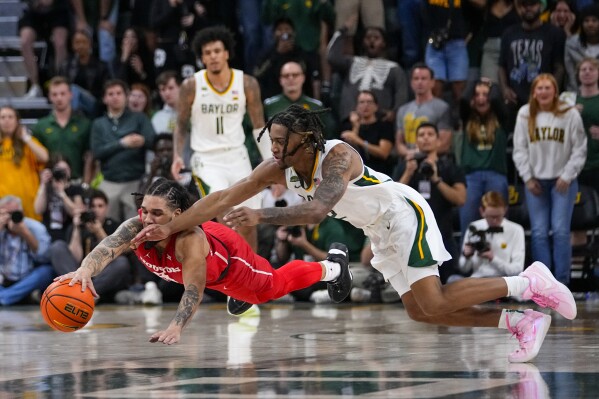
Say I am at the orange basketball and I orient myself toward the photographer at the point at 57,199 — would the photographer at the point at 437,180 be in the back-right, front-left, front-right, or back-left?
front-right

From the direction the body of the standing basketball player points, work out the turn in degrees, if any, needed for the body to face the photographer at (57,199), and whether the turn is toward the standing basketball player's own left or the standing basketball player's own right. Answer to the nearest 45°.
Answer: approximately 135° to the standing basketball player's own right

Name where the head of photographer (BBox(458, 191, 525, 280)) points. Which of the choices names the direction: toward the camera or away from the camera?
toward the camera

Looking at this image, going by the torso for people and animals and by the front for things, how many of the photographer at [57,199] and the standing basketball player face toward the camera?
2

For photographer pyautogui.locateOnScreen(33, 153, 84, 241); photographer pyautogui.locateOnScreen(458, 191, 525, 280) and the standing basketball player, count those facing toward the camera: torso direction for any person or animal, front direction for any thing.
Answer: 3

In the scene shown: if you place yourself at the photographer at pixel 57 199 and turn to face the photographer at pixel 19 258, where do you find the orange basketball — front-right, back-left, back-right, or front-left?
front-left

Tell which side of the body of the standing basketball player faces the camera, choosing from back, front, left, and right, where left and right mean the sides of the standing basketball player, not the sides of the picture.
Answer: front

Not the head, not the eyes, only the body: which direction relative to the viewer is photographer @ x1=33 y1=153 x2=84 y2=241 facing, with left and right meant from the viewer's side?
facing the viewer

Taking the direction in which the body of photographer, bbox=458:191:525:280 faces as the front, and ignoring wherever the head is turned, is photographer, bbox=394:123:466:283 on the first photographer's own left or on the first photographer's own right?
on the first photographer's own right

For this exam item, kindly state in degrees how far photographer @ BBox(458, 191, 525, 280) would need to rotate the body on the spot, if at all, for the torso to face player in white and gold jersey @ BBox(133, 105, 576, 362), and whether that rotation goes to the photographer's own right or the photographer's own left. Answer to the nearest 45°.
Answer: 0° — they already face them

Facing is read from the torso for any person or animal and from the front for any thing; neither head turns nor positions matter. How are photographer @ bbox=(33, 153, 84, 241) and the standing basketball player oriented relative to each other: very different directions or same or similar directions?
same or similar directions

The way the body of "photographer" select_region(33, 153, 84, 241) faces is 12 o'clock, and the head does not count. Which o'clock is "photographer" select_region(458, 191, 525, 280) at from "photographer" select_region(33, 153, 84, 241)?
"photographer" select_region(458, 191, 525, 280) is roughly at 10 o'clock from "photographer" select_region(33, 153, 84, 241).

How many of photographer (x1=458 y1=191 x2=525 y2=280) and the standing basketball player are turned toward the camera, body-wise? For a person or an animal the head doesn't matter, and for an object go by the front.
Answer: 2
